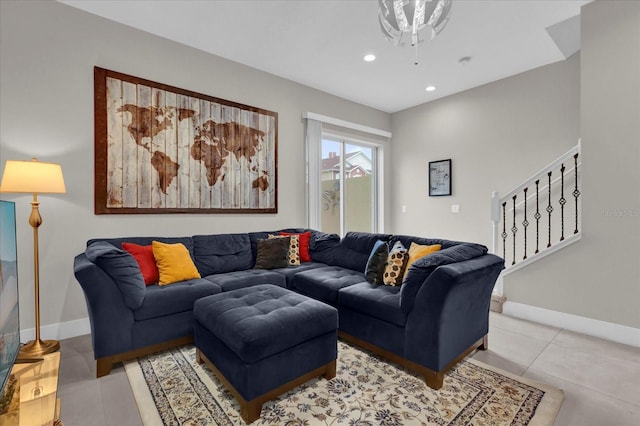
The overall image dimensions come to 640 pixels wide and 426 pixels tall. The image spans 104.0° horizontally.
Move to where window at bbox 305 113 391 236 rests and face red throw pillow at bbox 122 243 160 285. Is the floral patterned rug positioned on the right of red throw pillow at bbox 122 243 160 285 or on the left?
left

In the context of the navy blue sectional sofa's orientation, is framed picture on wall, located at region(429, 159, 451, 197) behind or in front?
behind

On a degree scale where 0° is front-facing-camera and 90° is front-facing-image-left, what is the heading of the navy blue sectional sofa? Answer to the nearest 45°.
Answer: approximately 0°

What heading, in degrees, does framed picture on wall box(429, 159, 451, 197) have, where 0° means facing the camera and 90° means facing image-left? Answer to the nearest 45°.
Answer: approximately 45°
